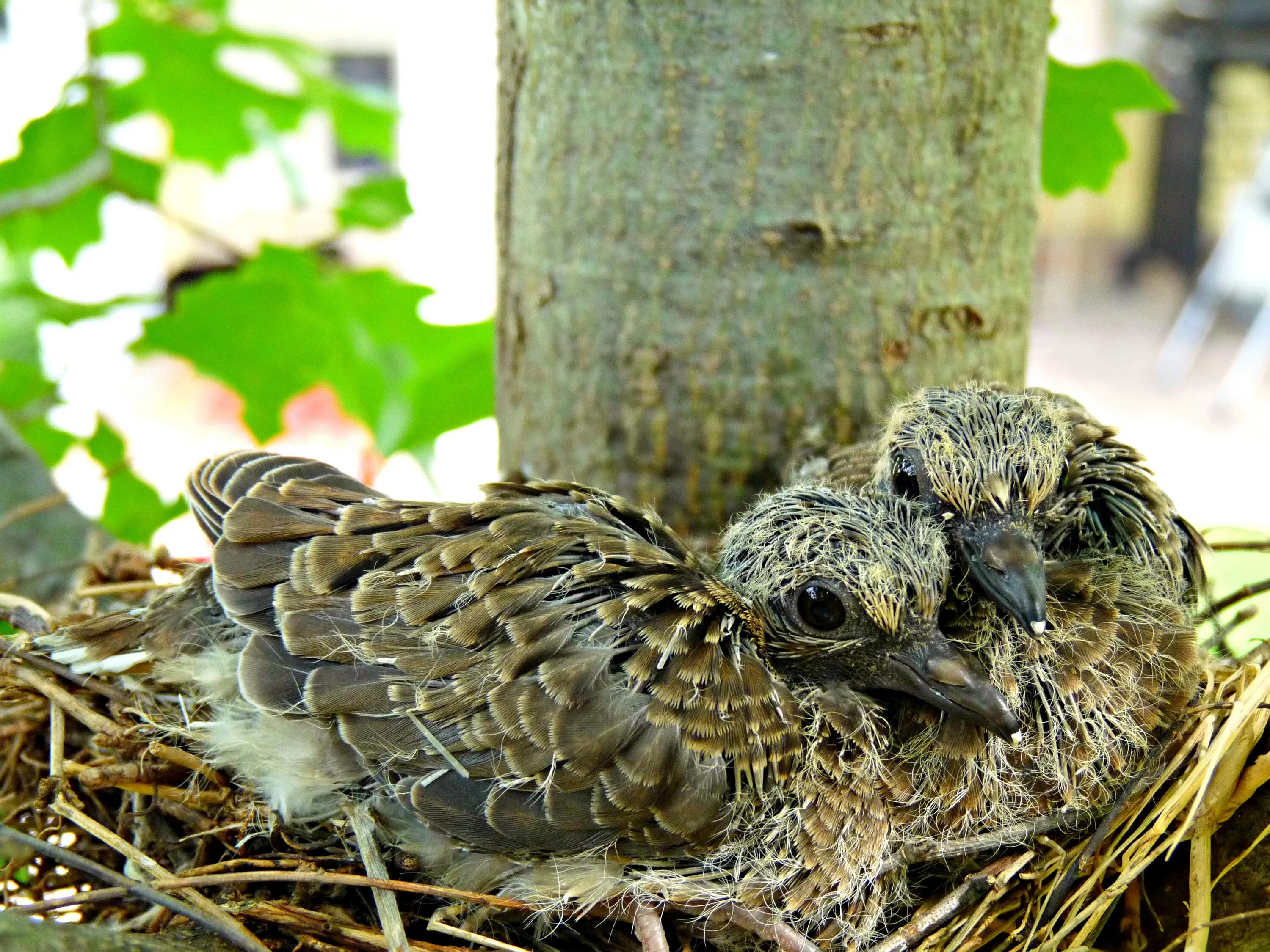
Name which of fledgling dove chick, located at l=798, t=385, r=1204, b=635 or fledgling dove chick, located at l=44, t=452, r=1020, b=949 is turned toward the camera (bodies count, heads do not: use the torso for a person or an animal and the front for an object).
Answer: fledgling dove chick, located at l=798, t=385, r=1204, b=635

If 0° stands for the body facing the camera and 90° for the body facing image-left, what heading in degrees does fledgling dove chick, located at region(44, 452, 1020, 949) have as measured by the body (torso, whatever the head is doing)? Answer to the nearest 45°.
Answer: approximately 270°

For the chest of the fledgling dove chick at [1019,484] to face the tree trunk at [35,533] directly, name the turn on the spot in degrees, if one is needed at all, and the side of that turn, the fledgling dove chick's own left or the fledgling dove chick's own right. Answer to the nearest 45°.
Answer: approximately 90° to the fledgling dove chick's own right

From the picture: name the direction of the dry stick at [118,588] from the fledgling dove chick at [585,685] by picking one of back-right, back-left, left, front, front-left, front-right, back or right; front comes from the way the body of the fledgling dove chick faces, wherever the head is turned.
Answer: back-left

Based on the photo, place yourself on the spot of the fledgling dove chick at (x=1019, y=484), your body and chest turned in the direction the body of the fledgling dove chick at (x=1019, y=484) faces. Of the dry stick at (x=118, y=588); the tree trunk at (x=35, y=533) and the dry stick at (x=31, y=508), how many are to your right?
3

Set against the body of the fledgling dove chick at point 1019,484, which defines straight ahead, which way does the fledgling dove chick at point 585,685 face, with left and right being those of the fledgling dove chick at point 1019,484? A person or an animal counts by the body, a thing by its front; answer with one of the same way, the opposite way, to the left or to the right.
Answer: to the left

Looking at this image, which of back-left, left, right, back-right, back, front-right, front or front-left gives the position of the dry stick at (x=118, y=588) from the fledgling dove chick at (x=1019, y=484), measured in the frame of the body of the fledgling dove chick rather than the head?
right

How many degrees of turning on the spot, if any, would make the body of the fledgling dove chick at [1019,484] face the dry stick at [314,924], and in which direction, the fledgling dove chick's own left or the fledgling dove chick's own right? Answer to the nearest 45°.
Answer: approximately 45° to the fledgling dove chick's own right

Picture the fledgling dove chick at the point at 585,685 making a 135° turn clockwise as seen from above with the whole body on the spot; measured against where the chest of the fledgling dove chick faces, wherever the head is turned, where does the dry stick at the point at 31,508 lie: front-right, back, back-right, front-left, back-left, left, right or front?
right

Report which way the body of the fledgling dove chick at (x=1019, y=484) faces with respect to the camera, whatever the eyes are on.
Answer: toward the camera

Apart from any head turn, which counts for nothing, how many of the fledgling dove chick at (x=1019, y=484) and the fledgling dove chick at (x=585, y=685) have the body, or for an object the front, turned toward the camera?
1
